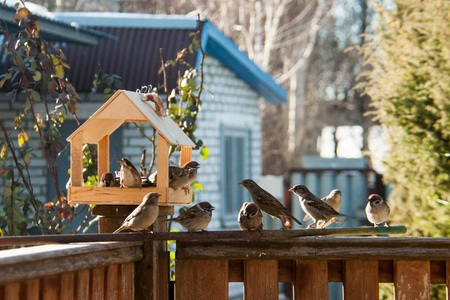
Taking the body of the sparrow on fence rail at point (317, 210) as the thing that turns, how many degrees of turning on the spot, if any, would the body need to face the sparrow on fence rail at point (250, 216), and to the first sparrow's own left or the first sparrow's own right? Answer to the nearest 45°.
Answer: approximately 45° to the first sparrow's own left

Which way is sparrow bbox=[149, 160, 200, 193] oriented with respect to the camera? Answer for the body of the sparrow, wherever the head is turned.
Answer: to the viewer's right

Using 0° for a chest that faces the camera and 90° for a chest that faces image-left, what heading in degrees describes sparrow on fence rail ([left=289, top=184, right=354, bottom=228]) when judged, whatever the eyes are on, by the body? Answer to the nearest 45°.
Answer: approximately 90°

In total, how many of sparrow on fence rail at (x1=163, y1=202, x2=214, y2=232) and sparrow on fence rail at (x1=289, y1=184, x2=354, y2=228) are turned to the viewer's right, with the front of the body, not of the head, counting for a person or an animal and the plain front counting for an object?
1

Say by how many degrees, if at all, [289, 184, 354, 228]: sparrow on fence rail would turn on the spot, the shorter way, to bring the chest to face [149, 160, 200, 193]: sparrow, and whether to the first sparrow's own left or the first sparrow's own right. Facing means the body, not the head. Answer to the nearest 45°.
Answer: approximately 45° to the first sparrow's own left

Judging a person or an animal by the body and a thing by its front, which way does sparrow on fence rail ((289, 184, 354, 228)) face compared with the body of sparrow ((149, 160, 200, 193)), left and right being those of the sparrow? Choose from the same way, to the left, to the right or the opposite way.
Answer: the opposite way

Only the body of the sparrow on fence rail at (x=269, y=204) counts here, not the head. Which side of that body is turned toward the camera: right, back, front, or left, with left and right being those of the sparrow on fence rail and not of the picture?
left

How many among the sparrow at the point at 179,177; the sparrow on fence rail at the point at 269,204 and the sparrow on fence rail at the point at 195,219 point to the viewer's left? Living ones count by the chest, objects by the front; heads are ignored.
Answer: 1

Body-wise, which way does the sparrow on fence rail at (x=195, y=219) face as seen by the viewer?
to the viewer's right
